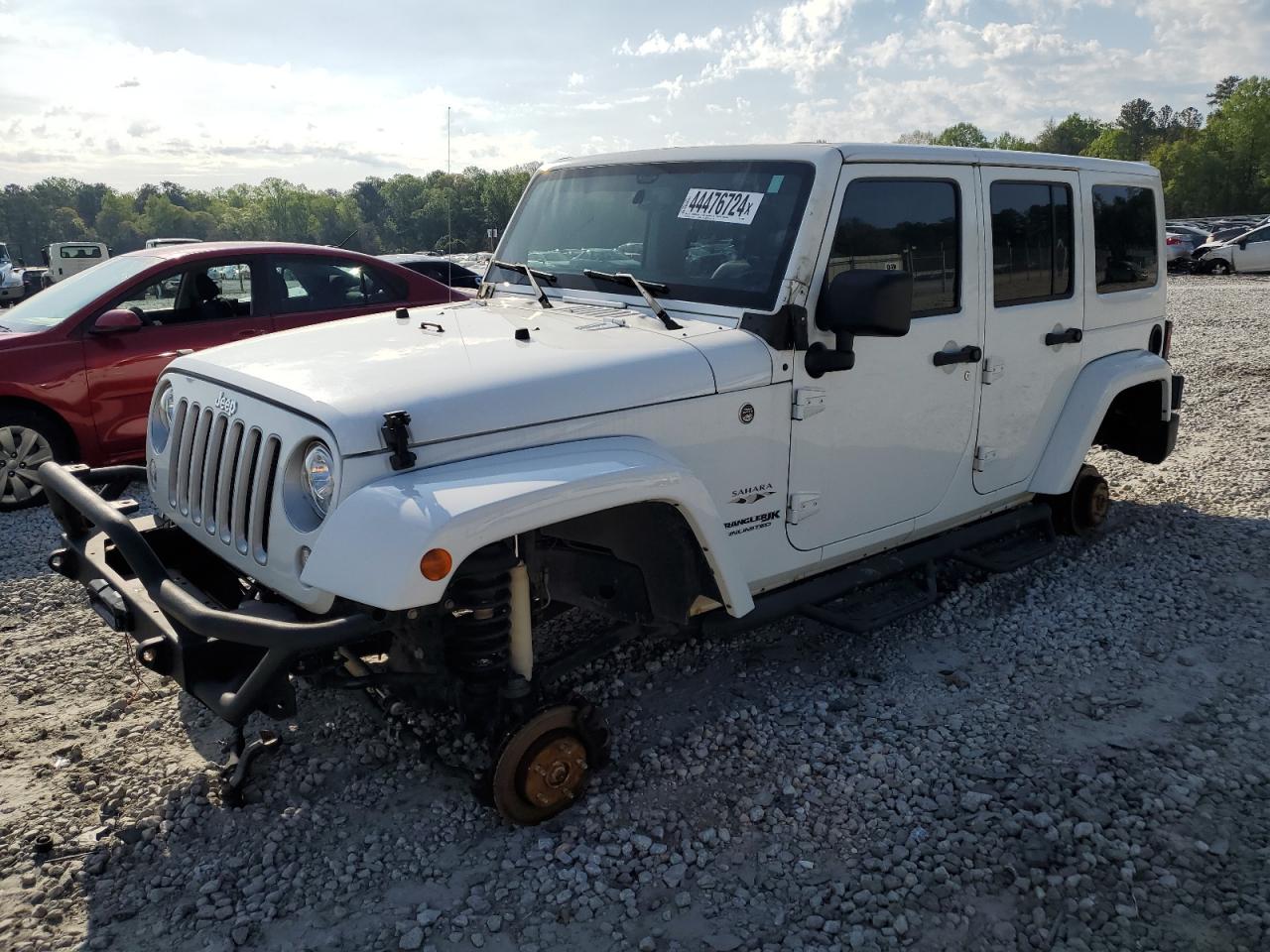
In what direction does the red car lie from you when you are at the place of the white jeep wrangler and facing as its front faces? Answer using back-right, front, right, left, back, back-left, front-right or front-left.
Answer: right

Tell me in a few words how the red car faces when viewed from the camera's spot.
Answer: facing the viewer and to the left of the viewer

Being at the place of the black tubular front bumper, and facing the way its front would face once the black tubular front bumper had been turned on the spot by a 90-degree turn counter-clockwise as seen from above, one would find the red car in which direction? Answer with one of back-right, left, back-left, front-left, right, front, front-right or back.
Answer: back-left

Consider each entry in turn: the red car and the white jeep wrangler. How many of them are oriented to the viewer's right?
0

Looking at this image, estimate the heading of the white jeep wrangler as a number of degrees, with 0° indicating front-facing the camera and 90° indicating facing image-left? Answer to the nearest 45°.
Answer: approximately 45°
